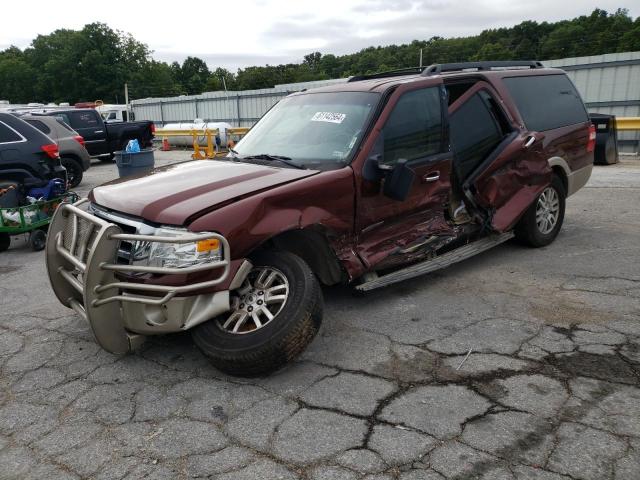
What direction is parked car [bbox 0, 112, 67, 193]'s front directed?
to the viewer's left

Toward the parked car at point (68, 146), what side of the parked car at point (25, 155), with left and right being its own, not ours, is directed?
right

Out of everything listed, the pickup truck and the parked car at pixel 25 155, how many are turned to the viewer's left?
2

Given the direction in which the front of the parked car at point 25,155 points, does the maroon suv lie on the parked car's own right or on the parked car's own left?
on the parked car's own left

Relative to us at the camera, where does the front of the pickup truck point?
facing to the left of the viewer

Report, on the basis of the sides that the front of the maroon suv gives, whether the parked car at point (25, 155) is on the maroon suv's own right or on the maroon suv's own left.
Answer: on the maroon suv's own right

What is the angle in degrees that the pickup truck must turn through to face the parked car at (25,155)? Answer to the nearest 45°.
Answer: approximately 90° to its left

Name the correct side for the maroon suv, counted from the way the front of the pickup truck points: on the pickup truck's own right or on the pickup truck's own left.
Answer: on the pickup truck's own left
